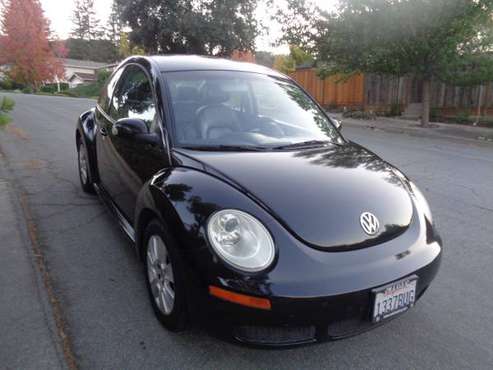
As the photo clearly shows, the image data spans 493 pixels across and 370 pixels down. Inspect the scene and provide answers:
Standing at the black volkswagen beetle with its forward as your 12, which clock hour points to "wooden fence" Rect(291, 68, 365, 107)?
The wooden fence is roughly at 8 o'clock from the black volkswagen beetle.

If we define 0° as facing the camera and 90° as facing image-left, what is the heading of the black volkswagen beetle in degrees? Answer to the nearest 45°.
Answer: approximately 315°

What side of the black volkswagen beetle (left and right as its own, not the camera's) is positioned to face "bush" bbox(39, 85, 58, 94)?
back

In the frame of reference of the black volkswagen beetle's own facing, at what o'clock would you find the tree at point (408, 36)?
The tree is roughly at 8 o'clock from the black volkswagen beetle.

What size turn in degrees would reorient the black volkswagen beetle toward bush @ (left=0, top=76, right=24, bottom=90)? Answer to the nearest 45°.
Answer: approximately 180°

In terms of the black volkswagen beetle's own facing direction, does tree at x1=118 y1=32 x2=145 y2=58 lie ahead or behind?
behind

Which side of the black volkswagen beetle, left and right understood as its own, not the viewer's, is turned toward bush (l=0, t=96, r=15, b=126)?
back

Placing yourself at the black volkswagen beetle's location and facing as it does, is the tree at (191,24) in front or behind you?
behind

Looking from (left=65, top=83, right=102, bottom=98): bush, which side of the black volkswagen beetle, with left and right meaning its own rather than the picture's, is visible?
back
